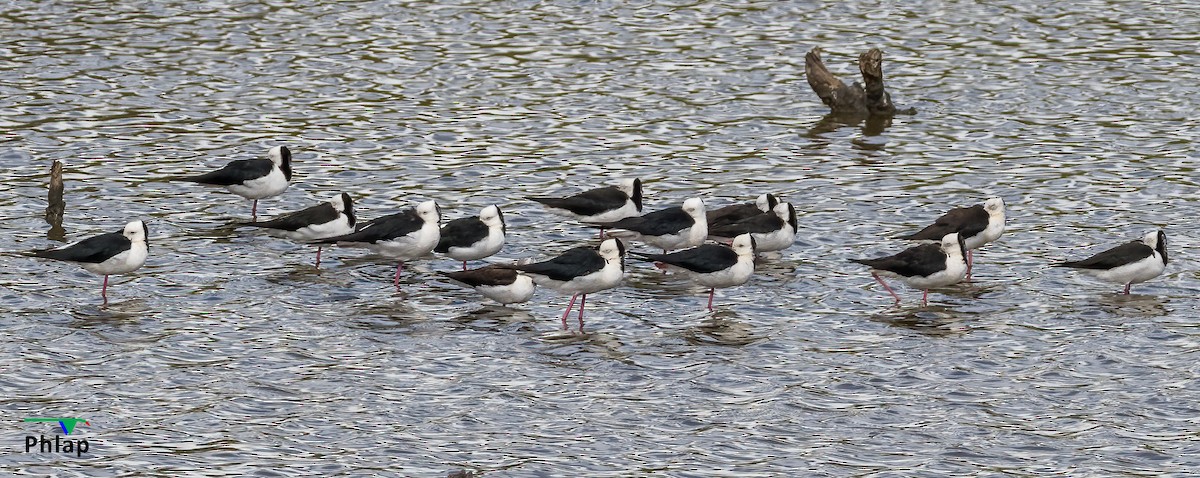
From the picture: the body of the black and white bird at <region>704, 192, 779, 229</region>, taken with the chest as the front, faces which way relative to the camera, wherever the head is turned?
to the viewer's right

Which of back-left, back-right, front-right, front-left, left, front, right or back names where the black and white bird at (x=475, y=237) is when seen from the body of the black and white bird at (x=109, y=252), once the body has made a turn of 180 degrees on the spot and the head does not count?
back

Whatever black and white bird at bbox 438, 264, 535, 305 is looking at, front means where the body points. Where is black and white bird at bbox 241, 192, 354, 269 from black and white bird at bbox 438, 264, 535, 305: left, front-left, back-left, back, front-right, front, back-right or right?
back-left

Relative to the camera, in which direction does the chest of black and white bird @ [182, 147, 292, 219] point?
to the viewer's right

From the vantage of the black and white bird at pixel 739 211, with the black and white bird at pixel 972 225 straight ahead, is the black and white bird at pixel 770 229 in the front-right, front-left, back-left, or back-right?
front-right

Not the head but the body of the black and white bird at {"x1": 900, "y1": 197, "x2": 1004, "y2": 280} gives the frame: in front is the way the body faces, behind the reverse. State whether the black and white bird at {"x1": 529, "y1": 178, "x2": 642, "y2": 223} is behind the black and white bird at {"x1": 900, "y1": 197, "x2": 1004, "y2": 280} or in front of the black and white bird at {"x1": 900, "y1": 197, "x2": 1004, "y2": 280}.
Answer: behind

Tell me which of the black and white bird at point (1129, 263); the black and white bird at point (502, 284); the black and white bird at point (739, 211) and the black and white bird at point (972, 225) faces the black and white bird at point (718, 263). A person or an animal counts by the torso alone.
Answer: the black and white bird at point (502, 284)

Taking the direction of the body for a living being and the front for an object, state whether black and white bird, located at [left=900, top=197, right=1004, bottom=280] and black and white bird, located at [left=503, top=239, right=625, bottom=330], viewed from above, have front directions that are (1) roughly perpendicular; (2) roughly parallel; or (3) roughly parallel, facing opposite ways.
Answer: roughly parallel

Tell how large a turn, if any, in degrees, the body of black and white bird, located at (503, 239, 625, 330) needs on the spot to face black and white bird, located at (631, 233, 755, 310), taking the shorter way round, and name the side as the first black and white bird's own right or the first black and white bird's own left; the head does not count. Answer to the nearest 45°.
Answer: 0° — it already faces it

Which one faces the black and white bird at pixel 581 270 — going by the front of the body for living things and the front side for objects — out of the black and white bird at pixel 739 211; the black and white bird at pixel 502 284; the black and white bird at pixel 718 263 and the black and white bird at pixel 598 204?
the black and white bird at pixel 502 284

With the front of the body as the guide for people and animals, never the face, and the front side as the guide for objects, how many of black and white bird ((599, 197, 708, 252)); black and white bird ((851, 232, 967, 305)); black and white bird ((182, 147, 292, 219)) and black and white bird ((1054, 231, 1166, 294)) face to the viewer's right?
4

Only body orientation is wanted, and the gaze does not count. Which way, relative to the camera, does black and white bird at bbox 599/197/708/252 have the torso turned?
to the viewer's right

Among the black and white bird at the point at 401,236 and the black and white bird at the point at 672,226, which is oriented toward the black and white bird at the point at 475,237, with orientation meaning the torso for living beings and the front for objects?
the black and white bird at the point at 401,236

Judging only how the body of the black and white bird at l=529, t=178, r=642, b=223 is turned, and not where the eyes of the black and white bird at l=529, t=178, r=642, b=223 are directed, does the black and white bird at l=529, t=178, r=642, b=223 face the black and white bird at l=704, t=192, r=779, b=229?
yes

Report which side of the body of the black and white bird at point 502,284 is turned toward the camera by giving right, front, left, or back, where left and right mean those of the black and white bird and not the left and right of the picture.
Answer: right

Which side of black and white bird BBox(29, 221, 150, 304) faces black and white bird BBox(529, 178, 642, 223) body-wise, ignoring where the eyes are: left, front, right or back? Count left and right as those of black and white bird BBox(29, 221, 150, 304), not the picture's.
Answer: front

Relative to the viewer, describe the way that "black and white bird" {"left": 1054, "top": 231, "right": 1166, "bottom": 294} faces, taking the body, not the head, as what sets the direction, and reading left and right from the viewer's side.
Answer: facing to the right of the viewer
